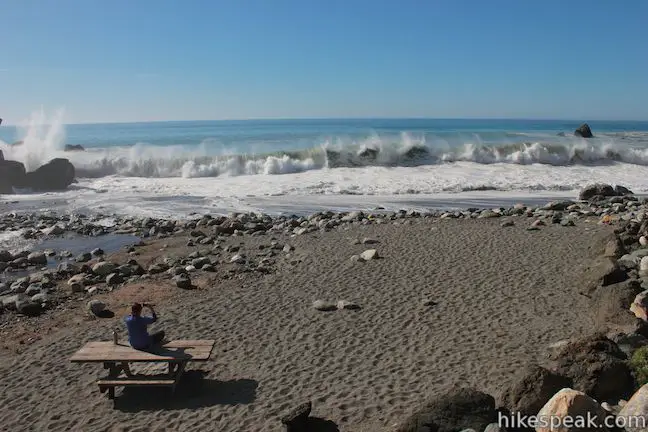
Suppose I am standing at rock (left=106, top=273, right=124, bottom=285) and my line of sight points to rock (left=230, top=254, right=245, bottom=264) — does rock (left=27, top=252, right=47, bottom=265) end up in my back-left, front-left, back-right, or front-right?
back-left

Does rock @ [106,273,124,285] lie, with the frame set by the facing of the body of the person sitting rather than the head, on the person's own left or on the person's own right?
on the person's own left

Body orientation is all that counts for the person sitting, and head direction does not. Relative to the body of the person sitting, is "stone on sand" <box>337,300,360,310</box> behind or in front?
in front

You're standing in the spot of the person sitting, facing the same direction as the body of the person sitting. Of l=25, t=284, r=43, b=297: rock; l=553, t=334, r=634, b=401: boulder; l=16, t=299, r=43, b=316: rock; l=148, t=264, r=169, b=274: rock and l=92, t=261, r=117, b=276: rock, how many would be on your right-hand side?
1

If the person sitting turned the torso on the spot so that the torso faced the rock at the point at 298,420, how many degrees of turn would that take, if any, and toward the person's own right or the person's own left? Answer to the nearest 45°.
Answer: approximately 90° to the person's own right

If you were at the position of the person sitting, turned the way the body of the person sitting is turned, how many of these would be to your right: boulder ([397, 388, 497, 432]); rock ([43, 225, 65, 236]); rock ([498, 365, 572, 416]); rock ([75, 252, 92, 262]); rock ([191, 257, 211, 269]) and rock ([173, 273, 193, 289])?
2

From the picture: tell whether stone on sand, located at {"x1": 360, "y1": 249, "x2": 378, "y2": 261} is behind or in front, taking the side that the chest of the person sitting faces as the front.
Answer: in front

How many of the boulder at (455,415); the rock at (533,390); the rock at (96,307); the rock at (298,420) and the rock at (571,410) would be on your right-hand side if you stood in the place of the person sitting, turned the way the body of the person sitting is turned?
4

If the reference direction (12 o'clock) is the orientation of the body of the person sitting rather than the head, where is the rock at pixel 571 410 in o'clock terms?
The rock is roughly at 3 o'clock from the person sitting.

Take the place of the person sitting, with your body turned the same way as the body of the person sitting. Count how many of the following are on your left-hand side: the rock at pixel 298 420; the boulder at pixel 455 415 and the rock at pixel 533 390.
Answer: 0

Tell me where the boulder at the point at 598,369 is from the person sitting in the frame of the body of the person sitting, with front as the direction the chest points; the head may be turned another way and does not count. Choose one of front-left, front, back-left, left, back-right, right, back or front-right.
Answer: right

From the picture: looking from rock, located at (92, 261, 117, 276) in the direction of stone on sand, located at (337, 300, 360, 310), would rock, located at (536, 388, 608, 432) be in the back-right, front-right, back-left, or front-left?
front-right

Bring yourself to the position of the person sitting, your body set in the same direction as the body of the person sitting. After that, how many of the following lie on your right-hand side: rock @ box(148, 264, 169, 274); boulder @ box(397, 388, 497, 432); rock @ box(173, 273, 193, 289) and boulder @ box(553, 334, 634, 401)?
2

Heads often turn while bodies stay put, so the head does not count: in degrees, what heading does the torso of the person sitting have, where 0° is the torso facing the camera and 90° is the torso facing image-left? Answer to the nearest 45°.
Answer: approximately 225°

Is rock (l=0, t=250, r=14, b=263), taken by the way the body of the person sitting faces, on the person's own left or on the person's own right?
on the person's own left
